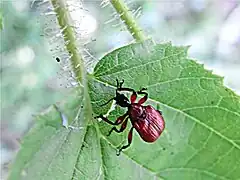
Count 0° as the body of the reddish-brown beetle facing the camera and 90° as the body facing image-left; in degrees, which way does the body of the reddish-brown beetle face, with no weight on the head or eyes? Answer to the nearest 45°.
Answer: approximately 135°
